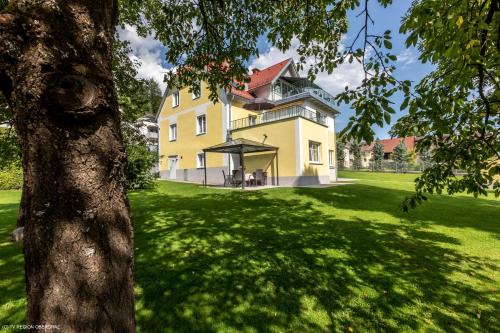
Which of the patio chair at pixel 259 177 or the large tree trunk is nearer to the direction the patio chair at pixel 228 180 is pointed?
the patio chair

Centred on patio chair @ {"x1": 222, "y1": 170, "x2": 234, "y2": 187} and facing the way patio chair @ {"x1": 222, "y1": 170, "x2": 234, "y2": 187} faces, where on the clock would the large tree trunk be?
The large tree trunk is roughly at 3 o'clock from the patio chair.

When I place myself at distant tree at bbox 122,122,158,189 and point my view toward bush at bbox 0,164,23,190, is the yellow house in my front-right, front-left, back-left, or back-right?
back-right

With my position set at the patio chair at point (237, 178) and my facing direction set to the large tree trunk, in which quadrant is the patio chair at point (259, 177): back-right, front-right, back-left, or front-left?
back-left

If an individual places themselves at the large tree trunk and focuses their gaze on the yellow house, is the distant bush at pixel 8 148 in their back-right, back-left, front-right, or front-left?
front-left

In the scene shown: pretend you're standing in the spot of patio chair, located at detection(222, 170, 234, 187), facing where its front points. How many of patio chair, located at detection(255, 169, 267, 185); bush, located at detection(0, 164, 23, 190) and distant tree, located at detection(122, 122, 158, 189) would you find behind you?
2

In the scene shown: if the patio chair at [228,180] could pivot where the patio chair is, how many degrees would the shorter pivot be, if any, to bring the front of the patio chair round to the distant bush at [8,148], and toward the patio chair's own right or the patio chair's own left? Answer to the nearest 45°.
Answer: approximately 135° to the patio chair's own right

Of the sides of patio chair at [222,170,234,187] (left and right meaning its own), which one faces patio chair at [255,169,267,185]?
front

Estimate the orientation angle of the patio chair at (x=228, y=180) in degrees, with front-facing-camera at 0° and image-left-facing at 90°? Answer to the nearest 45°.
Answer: approximately 270°

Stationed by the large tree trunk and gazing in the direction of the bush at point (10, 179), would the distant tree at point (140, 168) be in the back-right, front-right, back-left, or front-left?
front-right

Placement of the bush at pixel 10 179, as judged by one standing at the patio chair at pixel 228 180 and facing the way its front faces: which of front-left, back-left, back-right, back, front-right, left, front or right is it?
back

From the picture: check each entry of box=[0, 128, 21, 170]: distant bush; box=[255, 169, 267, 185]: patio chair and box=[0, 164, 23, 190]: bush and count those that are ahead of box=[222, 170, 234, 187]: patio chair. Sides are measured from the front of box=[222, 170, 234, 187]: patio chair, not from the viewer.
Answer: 1

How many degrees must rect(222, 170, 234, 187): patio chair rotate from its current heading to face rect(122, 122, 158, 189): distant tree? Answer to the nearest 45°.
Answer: approximately 180°
